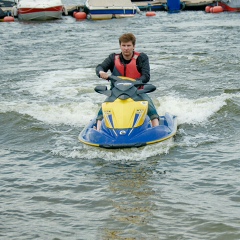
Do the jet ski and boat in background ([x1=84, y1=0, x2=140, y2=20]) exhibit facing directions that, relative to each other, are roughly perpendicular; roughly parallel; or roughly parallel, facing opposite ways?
roughly perpendicular

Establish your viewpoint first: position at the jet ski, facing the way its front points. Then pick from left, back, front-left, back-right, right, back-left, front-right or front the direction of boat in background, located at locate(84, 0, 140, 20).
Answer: back

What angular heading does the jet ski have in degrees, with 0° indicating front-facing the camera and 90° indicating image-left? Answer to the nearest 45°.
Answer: approximately 0°

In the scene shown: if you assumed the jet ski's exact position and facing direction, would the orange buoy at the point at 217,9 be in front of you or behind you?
behind

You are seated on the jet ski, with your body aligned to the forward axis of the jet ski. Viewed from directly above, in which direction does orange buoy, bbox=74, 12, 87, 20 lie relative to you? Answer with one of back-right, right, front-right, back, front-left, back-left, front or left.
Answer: back

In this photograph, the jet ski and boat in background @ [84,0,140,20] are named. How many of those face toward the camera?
1

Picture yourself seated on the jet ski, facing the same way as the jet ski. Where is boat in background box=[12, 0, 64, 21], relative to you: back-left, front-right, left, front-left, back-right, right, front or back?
back
